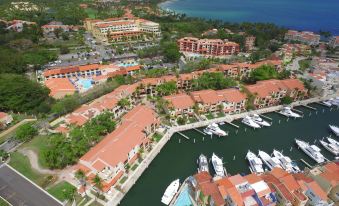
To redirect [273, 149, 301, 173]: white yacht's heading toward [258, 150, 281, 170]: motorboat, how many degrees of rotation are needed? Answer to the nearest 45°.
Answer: approximately 45° to its left

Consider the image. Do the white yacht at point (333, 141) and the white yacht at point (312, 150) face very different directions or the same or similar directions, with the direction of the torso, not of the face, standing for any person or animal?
same or similar directions

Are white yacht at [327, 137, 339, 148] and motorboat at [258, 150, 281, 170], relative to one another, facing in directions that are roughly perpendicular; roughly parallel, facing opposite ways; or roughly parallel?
roughly parallel

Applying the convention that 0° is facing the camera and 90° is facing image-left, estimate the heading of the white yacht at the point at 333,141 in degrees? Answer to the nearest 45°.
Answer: approximately 135°

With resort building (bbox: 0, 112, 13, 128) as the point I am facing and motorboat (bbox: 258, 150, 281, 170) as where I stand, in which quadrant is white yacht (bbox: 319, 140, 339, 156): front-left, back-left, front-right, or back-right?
back-right

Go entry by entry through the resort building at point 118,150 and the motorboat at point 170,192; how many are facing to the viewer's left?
0

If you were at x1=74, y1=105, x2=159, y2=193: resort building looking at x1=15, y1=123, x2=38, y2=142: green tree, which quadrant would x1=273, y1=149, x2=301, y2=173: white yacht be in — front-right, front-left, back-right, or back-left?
back-right

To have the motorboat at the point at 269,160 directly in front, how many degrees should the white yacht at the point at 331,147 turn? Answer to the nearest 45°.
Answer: approximately 90° to its left

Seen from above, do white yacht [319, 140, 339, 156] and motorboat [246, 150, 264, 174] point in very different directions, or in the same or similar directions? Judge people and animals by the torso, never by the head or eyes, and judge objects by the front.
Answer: same or similar directions

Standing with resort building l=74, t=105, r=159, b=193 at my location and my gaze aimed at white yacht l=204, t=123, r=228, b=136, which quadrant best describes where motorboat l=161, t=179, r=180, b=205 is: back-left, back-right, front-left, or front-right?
front-right

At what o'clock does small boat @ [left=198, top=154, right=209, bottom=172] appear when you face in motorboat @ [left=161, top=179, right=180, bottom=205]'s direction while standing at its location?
The small boat is roughly at 12 o'clock from the motorboat.
